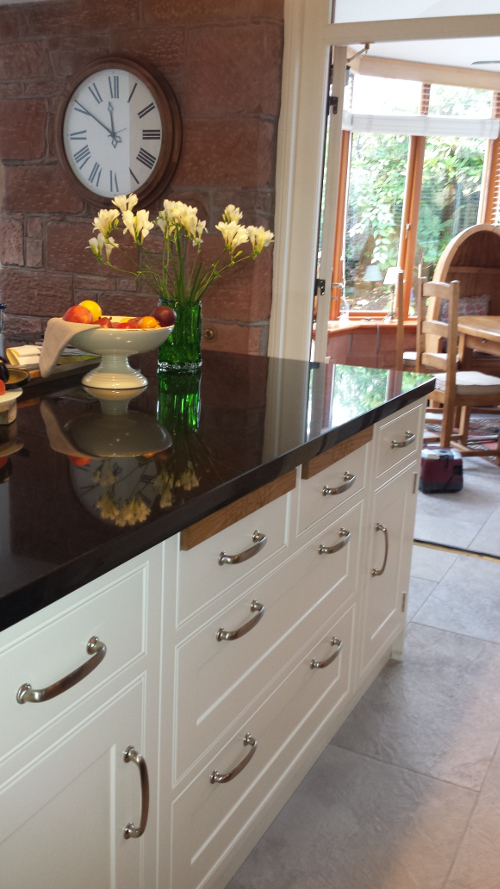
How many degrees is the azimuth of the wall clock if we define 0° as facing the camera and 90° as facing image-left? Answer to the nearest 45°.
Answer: approximately 45°

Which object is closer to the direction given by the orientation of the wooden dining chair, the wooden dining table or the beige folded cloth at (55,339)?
the wooden dining table

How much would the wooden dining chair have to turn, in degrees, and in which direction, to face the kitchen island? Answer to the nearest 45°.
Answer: approximately 135° to its right

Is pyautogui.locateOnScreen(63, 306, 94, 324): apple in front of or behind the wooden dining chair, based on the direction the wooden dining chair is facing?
behind

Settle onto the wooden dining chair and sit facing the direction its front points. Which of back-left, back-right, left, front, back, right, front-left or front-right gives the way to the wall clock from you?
back

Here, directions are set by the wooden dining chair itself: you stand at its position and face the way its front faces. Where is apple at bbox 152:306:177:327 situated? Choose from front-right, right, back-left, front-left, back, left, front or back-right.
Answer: back-right

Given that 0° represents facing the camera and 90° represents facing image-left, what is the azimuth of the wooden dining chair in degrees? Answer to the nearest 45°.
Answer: approximately 225°

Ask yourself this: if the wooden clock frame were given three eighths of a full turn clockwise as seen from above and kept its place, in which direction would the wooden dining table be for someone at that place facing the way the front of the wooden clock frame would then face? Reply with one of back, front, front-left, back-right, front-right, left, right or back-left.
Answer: front-right
